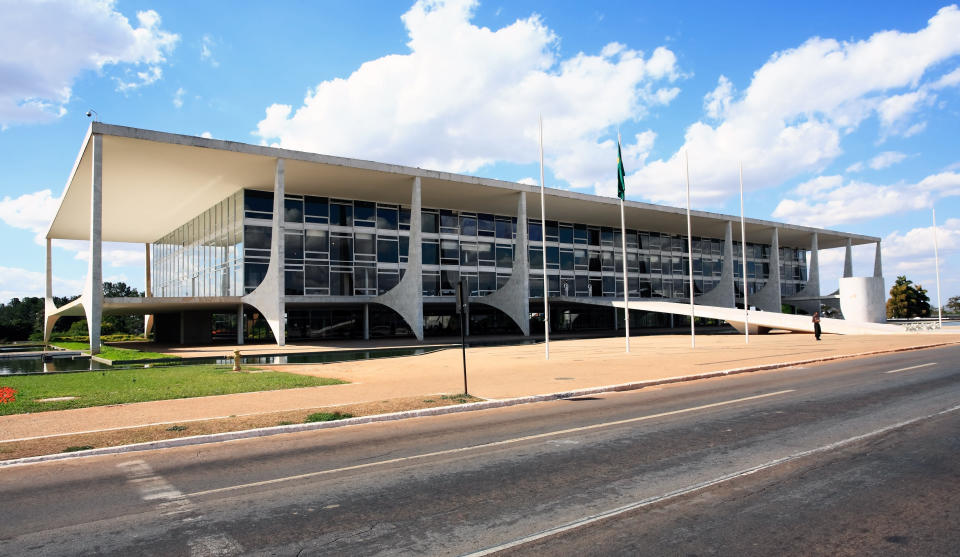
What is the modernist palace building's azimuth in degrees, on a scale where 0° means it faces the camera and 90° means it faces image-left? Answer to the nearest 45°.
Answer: approximately 315°

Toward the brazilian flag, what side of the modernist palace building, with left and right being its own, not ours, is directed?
front
